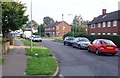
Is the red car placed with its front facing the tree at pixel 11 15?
no
